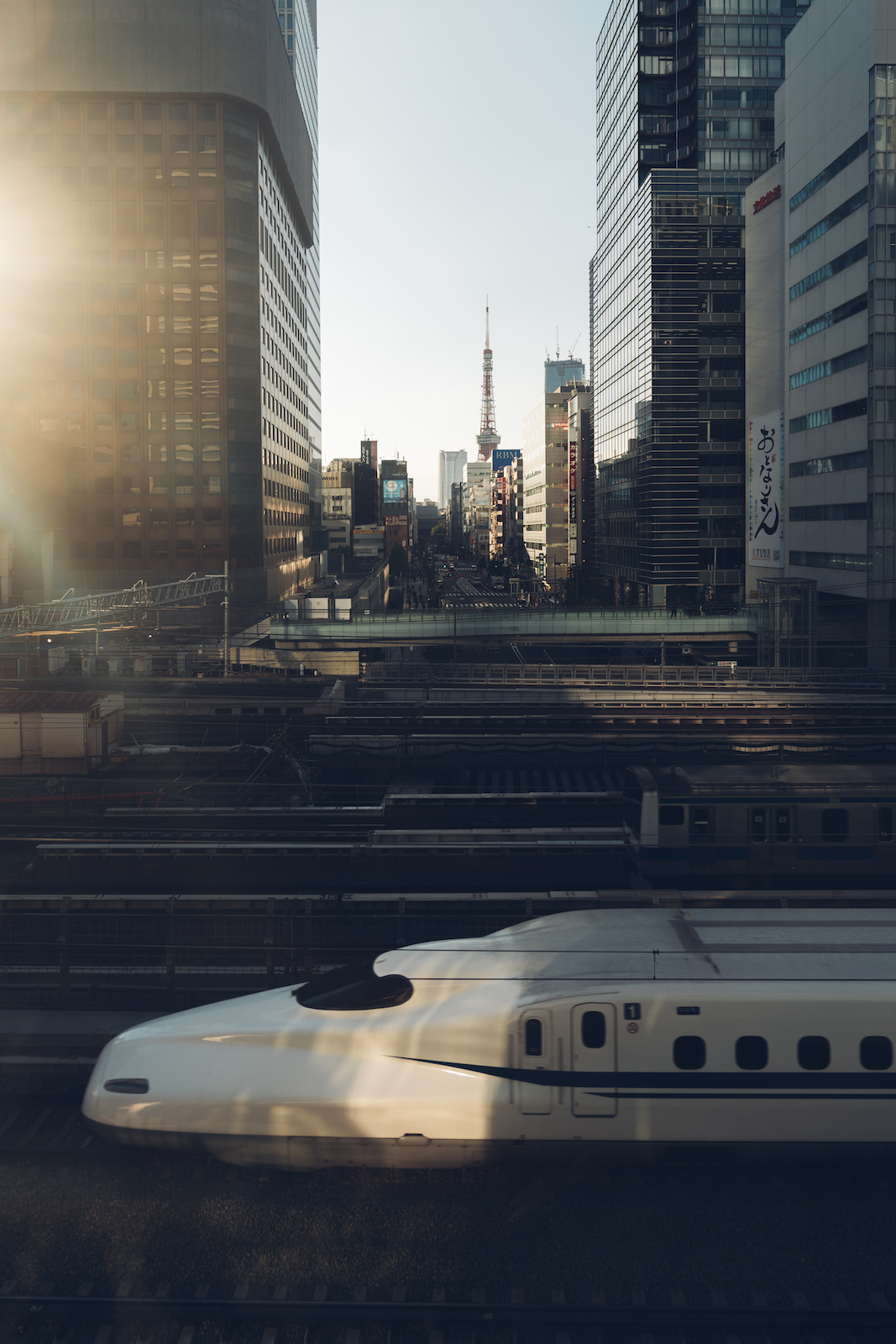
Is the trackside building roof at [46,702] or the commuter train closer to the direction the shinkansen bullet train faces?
the trackside building roof

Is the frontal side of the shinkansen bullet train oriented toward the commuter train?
no

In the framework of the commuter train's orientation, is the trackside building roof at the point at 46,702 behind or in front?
in front

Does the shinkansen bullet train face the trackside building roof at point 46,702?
no

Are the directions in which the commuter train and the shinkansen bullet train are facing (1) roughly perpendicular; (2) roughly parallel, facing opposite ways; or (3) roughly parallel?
roughly parallel

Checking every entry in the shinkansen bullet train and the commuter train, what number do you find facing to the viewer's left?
2

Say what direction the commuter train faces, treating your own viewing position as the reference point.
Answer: facing to the left of the viewer

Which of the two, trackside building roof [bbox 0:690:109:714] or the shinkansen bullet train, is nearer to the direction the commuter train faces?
the trackside building roof

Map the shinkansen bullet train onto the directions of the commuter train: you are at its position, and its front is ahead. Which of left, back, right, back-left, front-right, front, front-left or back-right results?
left

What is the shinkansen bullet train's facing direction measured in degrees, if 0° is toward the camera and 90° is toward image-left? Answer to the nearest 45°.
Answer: approximately 90°
